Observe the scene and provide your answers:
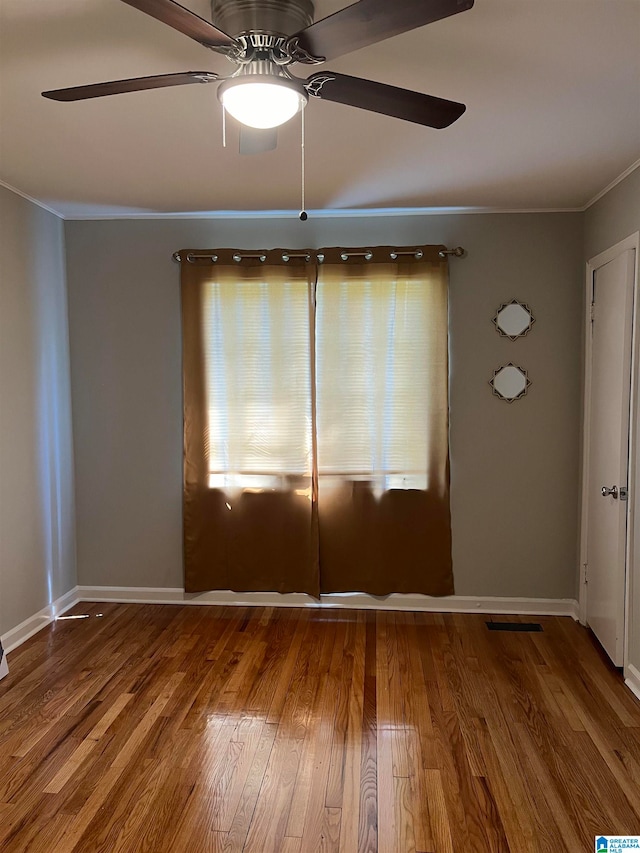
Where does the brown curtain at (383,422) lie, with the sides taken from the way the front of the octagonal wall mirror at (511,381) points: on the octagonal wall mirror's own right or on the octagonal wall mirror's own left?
on the octagonal wall mirror's own right

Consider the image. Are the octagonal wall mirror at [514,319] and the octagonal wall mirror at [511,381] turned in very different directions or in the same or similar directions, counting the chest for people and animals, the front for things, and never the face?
same or similar directions

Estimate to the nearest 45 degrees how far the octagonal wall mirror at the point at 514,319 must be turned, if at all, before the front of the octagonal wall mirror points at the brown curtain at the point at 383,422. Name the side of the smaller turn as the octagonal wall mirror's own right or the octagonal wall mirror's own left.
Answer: approximately 90° to the octagonal wall mirror's own right

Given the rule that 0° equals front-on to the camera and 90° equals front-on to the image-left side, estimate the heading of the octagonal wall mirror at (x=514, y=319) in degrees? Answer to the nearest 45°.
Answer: approximately 0°

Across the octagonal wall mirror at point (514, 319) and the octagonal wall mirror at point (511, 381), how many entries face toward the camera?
2

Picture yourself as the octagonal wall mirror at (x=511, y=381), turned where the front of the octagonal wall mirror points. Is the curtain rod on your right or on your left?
on your right

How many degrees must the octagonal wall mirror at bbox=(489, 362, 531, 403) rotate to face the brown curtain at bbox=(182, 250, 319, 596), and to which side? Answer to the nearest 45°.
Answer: approximately 90° to its right

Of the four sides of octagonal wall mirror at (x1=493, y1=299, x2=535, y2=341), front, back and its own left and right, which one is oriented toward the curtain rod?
right

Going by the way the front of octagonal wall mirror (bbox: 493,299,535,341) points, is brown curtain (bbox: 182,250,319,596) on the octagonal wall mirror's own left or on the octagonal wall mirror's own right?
on the octagonal wall mirror's own right

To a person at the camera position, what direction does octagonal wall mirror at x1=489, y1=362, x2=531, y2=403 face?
facing the viewer

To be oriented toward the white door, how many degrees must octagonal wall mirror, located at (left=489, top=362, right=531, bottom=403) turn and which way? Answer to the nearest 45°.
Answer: approximately 45° to its left
